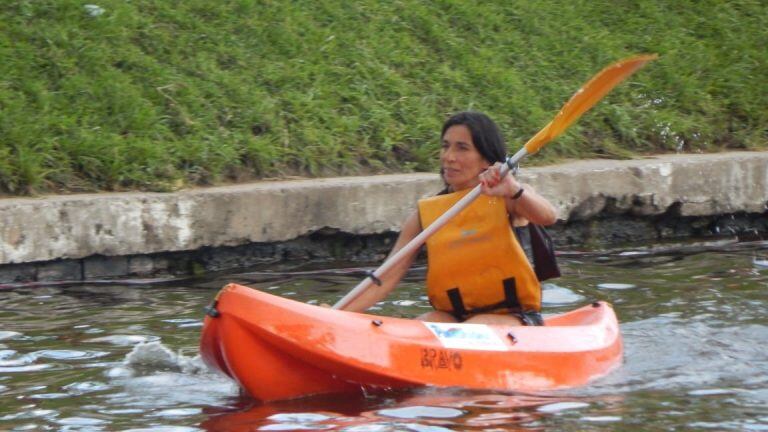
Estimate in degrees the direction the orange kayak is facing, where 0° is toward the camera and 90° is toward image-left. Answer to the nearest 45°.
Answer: approximately 45°

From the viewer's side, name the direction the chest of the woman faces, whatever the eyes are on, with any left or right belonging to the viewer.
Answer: facing the viewer and to the left of the viewer
